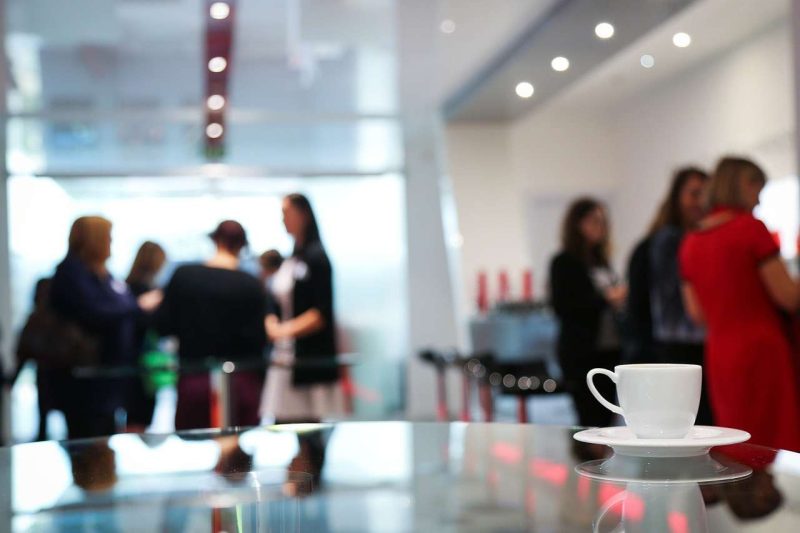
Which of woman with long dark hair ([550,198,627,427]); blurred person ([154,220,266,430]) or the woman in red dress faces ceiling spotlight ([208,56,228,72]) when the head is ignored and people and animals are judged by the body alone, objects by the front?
the blurred person

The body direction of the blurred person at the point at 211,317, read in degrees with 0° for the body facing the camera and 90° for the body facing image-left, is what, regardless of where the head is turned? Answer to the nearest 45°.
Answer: approximately 180°

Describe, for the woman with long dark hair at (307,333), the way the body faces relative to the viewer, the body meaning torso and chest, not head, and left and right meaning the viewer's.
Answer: facing to the left of the viewer

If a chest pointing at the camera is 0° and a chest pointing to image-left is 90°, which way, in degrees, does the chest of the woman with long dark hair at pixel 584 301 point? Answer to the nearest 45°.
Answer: approximately 315°

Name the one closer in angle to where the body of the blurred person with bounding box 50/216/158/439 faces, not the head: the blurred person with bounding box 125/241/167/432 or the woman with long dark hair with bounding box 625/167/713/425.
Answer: the woman with long dark hair

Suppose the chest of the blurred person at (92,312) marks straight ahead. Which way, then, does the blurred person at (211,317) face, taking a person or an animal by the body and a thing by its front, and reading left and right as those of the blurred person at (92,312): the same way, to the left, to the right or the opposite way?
to the left

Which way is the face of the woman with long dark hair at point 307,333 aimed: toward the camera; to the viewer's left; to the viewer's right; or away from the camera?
to the viewer's left

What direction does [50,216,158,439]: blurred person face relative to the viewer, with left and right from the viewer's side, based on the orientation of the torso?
facing to the right of the viewer

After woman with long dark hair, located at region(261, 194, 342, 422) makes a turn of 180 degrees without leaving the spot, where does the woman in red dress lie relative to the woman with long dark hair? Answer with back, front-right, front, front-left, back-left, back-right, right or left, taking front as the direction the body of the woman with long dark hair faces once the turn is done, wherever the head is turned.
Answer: front-right
